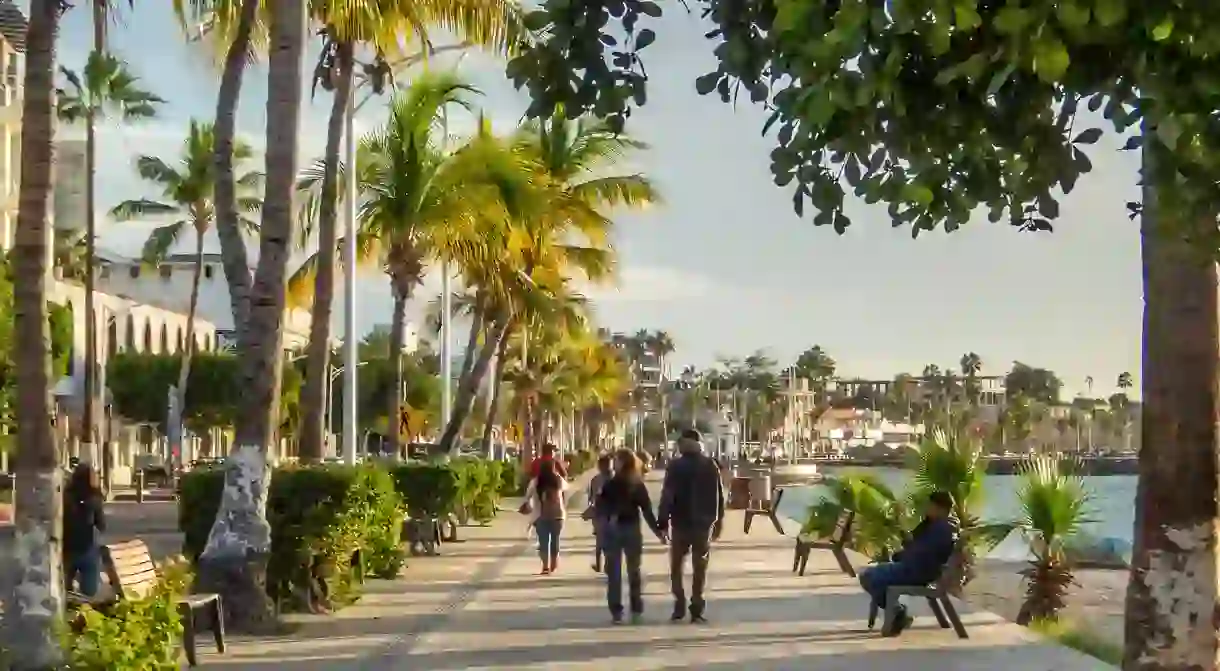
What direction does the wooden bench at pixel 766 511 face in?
to the viewer's left

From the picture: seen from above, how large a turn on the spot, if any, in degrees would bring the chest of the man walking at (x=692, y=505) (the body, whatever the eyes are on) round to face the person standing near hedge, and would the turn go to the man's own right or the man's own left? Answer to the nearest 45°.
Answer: approximately 90° to the man's own left

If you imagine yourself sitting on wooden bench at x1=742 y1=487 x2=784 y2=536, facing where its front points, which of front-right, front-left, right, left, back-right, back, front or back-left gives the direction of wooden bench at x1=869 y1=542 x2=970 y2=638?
left

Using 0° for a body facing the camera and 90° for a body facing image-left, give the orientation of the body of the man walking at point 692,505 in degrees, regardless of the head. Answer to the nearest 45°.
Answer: approximately 180°

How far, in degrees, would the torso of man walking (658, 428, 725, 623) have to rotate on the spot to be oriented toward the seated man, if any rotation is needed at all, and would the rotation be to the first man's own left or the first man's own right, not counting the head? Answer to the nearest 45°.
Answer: approximately 135° to the first man's own right

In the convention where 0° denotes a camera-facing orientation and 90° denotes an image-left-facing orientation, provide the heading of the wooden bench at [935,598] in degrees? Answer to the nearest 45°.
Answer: approximately 90°

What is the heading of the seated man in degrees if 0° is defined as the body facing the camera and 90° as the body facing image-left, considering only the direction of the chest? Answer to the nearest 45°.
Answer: approximately 90°

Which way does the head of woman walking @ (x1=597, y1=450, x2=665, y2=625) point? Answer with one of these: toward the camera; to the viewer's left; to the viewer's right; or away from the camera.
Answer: away from the camera

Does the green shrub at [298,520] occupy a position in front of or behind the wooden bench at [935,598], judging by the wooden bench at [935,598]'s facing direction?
in front

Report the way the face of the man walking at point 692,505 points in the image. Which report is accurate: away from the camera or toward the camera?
away from the camera

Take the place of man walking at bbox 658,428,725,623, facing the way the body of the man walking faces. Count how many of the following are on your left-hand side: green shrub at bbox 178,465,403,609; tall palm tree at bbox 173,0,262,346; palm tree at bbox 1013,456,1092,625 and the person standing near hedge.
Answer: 3

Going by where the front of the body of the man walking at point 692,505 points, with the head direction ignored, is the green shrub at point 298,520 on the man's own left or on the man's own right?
on the man's own left

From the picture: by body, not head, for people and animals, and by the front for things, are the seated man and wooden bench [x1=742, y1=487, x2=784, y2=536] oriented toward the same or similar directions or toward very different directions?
same or similar directions
